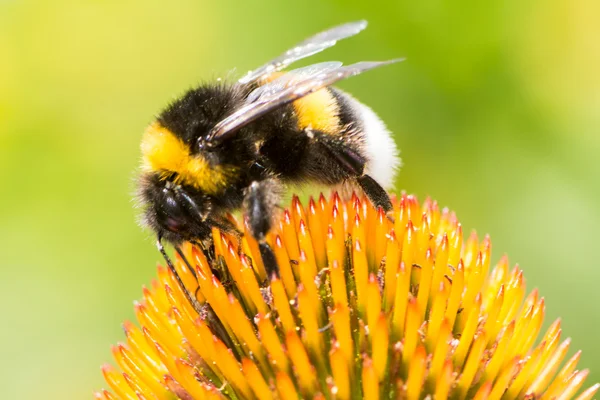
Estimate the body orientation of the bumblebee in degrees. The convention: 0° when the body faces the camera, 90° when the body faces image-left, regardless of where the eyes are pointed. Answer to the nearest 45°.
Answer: approximately 90°
